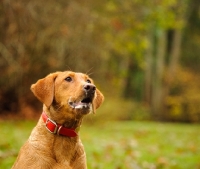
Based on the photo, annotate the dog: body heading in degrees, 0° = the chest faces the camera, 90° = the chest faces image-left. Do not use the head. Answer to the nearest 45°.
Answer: approximately 315°

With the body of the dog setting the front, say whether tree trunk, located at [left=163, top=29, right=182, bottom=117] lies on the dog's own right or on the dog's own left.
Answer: on the dog's own left

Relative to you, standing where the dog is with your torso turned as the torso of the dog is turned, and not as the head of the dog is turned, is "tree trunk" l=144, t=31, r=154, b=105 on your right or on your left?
on your left

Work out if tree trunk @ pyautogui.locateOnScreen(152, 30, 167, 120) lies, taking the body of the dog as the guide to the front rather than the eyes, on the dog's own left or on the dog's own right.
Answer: on the dog's own left
